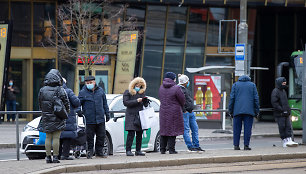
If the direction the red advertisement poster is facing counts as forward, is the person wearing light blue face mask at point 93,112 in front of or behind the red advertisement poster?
in front

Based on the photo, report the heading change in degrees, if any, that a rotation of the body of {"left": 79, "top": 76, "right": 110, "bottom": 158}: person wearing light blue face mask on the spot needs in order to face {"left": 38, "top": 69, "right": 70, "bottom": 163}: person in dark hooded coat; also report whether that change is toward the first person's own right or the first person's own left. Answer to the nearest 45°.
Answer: approximately 45° to the first person's own right

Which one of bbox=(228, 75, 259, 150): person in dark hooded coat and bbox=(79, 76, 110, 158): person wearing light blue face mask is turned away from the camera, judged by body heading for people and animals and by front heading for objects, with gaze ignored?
the person in dark hooded coat

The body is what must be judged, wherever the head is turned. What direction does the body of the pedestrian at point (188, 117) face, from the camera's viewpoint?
to the viewer's right

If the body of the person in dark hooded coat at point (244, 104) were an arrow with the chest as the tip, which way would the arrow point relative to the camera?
away from the camera

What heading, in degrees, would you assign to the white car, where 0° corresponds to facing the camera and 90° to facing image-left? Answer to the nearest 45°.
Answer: approximately 45°

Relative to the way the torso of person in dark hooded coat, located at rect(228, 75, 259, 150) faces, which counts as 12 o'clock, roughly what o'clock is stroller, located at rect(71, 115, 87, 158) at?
The stroller is roughly at 8 o'clock from the person in dark hooded coat.

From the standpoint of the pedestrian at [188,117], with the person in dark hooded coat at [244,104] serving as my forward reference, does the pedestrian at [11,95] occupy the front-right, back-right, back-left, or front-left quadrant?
back-left

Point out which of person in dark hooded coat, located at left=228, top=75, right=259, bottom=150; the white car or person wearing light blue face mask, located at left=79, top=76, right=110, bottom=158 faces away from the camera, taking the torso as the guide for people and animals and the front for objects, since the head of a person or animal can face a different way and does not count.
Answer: the person in dark hooded coat

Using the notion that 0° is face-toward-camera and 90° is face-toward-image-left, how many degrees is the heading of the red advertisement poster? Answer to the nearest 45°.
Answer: approximately 0°
